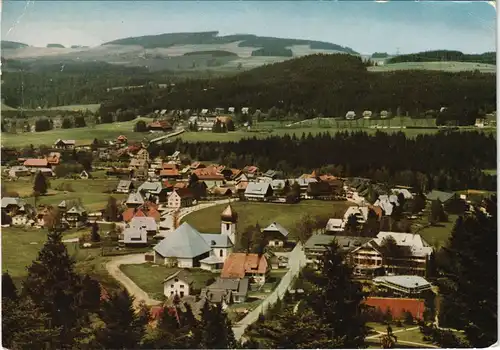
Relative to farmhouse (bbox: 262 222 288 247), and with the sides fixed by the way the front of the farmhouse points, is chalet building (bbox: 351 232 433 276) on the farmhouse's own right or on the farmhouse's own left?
on the farmhouse's own left

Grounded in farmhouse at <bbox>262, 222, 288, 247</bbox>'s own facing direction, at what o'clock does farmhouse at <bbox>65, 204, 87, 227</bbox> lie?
farmhouse at <bbox>65, 204, 87, 227</bbox> is roughly at 3 o'clock from farmhouse at <bbox>262, 222, 288, 247</bbox>.

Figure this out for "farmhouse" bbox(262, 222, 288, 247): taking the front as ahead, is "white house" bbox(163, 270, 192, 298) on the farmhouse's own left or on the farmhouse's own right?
on the farmhouse's own right

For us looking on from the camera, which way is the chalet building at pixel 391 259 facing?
facing the viewer and to the left of the viewer

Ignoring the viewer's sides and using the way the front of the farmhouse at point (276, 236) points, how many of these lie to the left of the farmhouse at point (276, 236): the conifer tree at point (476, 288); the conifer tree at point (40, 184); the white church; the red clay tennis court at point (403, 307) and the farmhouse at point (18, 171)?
2

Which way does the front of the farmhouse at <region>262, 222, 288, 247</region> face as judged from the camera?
facing the viewer

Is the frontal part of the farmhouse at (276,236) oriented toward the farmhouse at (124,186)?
no

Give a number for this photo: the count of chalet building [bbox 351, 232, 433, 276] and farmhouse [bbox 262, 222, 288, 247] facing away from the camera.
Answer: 0

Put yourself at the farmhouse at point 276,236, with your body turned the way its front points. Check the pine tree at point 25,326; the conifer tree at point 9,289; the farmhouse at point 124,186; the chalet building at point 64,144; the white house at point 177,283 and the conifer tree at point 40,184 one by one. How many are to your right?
6

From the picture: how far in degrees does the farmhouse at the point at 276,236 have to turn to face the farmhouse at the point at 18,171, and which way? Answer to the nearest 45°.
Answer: approximately 90° to its right
